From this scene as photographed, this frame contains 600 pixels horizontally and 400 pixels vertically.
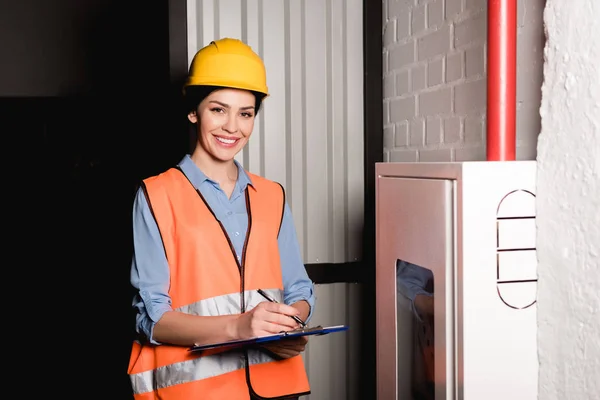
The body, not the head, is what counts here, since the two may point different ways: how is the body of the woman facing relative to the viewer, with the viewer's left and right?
facing the viewer and to the right of the viewer

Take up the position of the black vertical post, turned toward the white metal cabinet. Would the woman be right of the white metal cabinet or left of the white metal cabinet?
right

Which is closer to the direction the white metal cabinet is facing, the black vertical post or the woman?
the woman

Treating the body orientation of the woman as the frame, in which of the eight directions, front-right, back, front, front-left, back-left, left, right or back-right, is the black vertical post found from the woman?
left

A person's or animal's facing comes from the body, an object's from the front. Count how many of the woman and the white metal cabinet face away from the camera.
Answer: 0

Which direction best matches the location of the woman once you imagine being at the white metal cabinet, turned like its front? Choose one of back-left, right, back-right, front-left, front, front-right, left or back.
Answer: front-right

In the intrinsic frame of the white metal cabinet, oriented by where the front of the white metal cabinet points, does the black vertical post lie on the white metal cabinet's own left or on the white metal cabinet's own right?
on the white metal cabinet's own right

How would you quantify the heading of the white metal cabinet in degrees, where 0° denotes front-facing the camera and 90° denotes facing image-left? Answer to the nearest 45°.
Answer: approximately 45°
